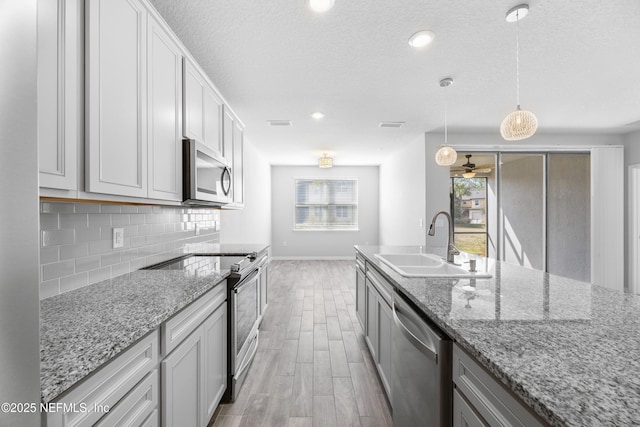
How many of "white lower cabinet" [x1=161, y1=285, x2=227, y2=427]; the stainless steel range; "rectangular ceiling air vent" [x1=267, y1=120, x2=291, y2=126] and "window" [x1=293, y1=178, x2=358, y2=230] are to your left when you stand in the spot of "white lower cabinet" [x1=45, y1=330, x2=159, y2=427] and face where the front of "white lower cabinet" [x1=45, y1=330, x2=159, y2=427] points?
4

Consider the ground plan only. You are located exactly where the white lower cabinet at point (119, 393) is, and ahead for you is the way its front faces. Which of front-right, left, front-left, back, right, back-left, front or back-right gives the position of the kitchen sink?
front-left

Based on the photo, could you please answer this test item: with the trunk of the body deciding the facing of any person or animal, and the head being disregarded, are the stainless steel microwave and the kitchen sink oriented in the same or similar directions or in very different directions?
very different directions

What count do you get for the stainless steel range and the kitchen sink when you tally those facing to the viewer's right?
1

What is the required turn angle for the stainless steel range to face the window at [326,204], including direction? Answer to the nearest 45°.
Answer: approximately 45° to its left

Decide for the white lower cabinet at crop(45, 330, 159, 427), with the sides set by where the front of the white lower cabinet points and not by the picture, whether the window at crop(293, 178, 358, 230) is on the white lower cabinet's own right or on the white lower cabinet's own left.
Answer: on the white lower cabinet's own left

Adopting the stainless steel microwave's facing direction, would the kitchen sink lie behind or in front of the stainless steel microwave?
in front

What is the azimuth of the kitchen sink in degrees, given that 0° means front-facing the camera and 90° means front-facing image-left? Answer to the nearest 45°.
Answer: approximately 90°

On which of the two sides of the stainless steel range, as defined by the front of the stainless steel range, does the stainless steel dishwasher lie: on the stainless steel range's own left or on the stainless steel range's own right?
on the stainless steel range's own right

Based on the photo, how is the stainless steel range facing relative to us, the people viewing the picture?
facing to the right of the viewer

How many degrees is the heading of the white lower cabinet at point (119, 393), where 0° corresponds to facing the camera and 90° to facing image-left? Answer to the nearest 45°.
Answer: approximately 315°

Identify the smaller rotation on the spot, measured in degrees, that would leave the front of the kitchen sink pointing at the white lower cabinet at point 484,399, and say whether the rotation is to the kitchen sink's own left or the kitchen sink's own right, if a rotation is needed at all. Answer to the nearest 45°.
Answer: approximately 90° to the kitchen sink's own left
